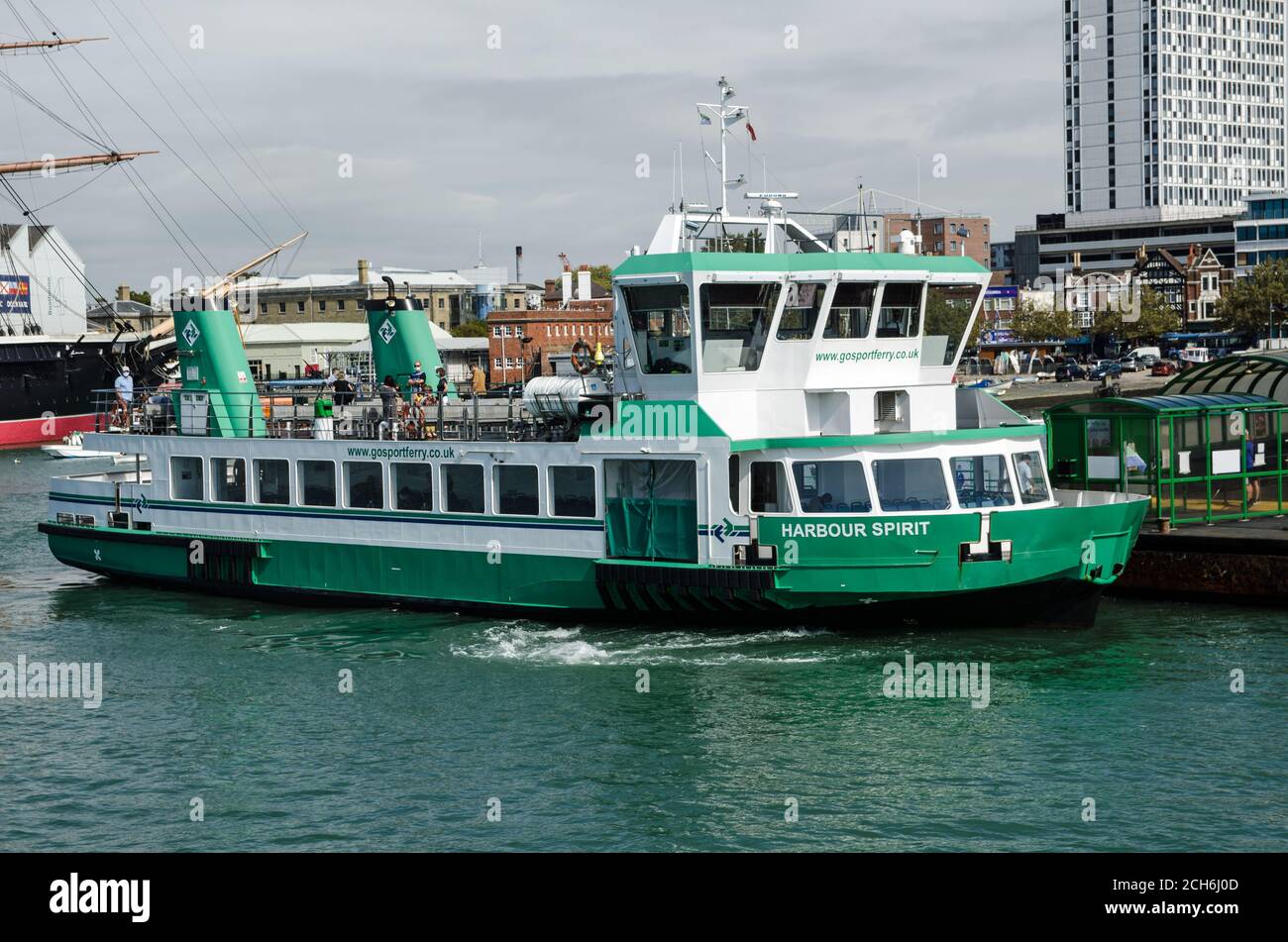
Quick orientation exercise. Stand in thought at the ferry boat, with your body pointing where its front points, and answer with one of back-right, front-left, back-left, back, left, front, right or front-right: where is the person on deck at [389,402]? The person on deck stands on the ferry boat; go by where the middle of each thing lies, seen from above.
back

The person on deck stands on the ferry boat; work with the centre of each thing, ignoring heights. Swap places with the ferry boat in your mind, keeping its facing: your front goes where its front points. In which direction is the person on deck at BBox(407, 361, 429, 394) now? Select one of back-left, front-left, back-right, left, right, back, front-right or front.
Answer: back

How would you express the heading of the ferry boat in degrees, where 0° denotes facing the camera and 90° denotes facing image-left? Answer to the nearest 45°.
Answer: approximately 315°

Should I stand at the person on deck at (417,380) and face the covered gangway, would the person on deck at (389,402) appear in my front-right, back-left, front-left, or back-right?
back-right

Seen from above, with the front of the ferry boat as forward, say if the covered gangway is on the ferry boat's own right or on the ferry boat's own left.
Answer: on the ferry boat's own left
